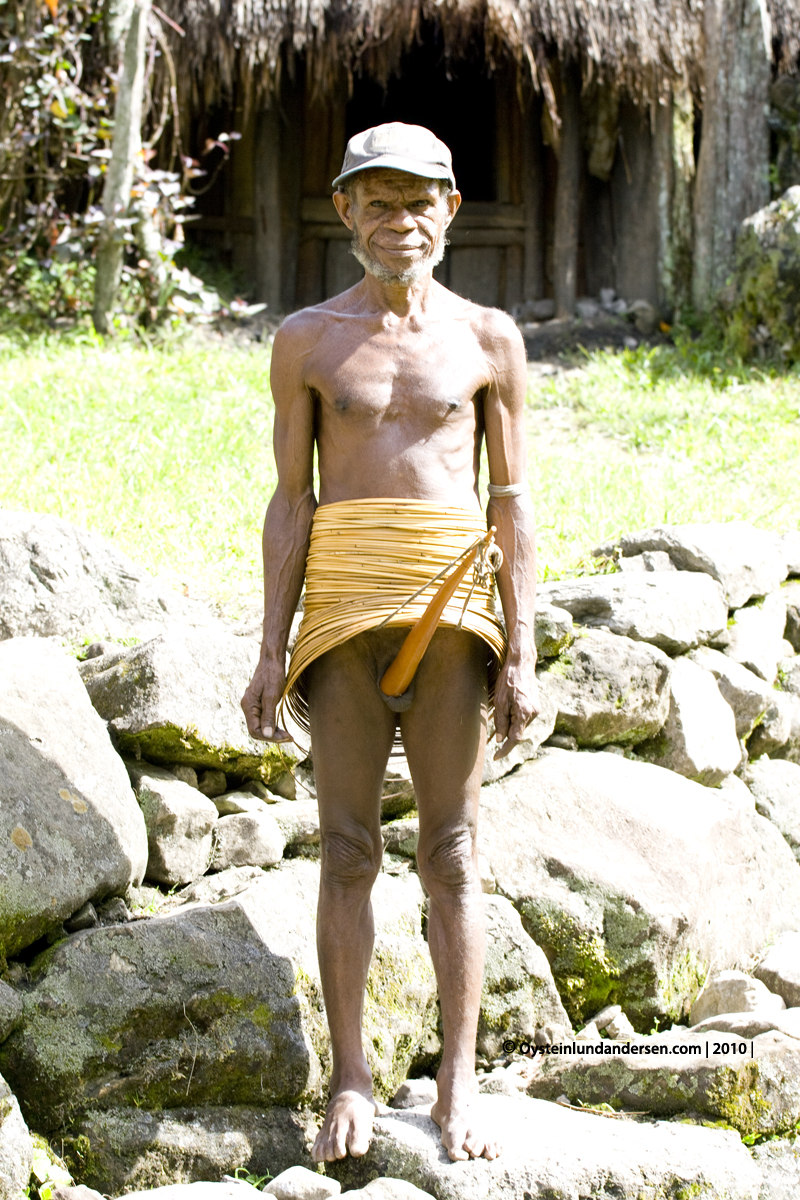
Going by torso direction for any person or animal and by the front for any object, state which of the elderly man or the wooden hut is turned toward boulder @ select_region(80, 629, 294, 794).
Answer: the wooden hut

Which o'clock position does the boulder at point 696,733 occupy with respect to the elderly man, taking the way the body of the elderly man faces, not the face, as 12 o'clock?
The boulder is roughly at 7 o'clock from the elderly man.

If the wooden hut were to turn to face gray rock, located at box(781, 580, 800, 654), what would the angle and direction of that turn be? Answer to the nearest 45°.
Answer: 0° — it already faces it

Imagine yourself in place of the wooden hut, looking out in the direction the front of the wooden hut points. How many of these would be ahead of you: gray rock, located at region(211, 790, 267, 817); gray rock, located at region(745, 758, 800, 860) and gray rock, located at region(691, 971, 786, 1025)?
3

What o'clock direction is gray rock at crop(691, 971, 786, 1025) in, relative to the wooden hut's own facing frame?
The gray rock is roughly at 12 o'clock from the wooden hut.

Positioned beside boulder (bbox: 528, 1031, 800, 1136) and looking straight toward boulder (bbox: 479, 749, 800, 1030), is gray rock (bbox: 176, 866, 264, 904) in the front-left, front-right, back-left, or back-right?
front-left

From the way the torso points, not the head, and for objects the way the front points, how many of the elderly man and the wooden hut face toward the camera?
2

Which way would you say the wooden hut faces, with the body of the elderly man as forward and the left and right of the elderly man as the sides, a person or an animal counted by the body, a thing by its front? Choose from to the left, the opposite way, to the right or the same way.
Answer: the same way

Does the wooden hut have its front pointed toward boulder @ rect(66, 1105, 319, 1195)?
yes

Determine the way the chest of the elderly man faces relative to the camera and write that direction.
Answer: toward the camera

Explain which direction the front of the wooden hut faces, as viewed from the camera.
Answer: facing the viewer

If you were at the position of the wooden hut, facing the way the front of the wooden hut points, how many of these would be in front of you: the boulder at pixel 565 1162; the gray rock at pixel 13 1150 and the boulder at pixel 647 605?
3

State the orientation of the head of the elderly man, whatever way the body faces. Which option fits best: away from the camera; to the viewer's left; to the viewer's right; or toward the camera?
toward the camera

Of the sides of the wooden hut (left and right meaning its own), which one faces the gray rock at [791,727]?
front

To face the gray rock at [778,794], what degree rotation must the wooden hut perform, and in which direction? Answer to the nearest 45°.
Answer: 0° — it already faces it

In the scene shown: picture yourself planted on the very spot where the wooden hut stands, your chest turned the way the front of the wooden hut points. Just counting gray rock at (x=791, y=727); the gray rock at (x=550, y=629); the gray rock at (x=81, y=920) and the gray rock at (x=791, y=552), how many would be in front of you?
4
